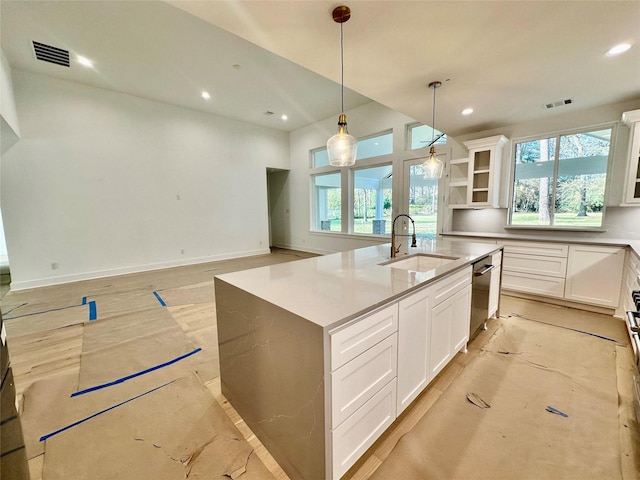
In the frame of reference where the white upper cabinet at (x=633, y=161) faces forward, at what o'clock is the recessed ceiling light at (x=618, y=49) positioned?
The recessed ceiling light is roughly at 12 o'clock from the white upper cabinet.

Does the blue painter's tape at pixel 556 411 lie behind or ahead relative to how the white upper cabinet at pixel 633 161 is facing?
ahead

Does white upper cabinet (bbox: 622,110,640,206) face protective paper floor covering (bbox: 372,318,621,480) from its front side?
yes

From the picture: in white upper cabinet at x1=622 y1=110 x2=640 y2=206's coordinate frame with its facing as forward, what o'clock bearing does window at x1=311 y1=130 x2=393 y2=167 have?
The window is roughly at 3 o'clock from the white upper cabinet.

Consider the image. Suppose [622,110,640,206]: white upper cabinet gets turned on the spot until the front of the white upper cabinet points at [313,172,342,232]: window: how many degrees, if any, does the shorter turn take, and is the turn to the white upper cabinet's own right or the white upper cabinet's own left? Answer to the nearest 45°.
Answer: approximately 90° to the white upper cabinet's own right

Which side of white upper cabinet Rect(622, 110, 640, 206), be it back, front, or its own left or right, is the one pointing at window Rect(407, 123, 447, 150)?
right

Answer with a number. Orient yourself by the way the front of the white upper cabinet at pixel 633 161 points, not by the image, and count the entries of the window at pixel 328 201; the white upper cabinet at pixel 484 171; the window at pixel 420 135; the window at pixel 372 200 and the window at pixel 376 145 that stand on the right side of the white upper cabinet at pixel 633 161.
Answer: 5

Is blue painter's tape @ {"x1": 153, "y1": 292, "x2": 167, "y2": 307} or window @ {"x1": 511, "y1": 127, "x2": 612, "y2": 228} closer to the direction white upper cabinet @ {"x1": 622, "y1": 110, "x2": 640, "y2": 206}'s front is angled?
the blue painter's tape

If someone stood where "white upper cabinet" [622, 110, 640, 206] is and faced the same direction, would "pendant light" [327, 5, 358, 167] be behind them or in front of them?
in front

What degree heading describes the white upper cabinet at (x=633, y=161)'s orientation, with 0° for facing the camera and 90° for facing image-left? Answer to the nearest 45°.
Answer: approximately 0°

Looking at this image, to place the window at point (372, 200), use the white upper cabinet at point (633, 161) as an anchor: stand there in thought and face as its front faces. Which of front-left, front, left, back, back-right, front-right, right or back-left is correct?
right

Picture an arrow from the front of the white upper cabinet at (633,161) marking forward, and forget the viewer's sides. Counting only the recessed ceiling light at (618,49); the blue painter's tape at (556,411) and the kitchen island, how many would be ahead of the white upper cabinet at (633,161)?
3
